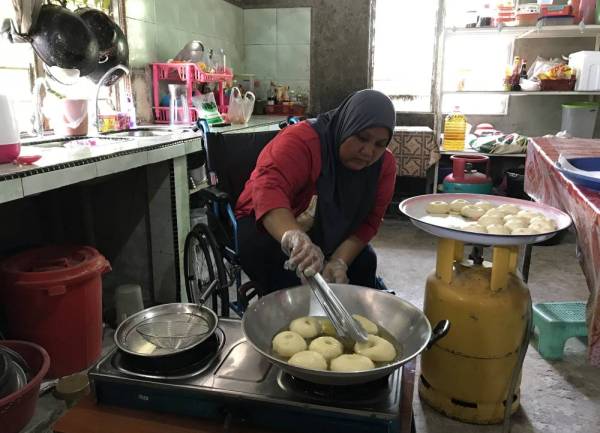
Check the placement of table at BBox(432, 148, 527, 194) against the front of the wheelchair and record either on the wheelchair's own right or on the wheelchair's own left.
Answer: on the wheelchair's own left

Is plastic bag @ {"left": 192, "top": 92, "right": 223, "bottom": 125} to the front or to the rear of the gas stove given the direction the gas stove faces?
to the rear

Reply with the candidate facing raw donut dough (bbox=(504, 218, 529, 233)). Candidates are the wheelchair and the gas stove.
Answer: the wheelchair

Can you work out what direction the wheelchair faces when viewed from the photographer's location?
facing the viewer and to the right of the viewer

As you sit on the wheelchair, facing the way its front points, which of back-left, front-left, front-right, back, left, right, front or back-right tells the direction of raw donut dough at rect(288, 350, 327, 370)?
front-right

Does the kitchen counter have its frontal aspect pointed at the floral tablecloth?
yes

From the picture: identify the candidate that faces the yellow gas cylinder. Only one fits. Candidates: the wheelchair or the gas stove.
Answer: the wheelchair

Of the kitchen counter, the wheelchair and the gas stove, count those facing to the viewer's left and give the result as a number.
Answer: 0

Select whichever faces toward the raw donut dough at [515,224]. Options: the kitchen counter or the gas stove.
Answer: the kitchen counter

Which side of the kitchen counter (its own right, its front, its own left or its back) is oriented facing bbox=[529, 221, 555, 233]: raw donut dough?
front

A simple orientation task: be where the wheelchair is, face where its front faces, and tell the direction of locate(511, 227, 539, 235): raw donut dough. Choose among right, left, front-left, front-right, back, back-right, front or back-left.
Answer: front

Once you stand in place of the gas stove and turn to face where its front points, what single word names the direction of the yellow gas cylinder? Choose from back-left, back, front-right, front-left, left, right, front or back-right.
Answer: back-left
